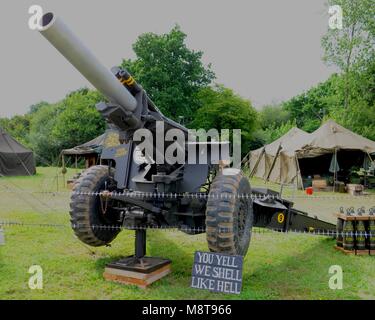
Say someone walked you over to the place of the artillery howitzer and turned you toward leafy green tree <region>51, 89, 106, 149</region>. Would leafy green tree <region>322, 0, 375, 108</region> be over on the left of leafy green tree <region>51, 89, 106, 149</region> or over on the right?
right

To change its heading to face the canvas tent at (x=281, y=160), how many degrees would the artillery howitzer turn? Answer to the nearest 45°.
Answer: approximately 135° to its right

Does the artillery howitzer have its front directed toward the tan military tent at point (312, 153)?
no

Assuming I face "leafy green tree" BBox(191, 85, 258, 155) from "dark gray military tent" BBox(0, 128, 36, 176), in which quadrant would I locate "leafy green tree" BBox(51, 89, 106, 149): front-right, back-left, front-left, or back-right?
front-left

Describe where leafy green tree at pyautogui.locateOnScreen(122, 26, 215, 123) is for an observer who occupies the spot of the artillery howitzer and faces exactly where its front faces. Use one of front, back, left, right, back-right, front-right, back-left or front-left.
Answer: back-right

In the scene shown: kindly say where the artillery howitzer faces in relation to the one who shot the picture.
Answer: facing the viewer and to the left of the viewer

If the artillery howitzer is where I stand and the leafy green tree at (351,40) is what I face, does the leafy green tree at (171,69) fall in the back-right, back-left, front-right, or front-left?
front-left

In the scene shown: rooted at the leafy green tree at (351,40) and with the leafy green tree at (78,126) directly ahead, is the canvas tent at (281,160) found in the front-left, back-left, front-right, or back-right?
front-left

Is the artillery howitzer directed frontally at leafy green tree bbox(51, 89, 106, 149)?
no

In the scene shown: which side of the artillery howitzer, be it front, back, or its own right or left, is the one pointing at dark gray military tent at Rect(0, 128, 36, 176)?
right

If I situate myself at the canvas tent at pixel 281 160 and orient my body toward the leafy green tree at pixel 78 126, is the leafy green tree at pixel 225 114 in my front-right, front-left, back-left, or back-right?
front-right

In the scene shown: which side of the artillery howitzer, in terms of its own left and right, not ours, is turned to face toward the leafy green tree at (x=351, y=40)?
back
